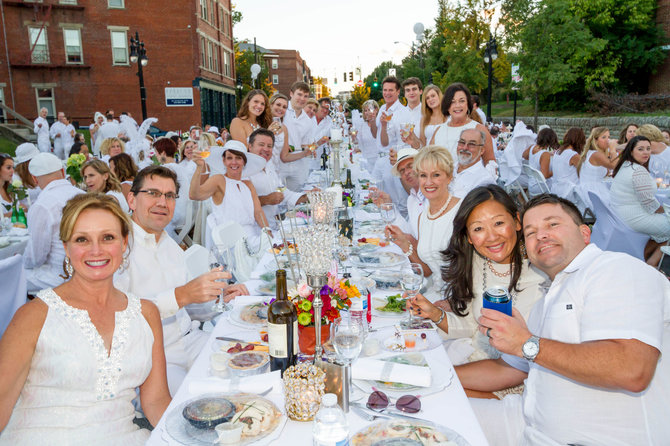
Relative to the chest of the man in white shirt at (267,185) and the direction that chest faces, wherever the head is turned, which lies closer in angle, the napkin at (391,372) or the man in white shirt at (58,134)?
the napkin

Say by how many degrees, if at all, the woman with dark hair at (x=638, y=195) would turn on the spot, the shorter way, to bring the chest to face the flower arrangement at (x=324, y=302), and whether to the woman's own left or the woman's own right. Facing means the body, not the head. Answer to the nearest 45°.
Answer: approximately 90° to the woman's own right

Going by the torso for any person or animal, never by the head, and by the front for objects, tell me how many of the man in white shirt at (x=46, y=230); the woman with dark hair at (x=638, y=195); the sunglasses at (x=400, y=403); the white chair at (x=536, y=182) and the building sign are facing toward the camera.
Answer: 2

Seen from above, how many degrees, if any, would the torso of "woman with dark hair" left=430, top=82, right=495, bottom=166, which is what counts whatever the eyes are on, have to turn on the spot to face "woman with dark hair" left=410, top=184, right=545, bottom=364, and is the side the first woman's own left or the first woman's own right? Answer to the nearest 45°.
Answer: approximately 45° to the first woman's own left

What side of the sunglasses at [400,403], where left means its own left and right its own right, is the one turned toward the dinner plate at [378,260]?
back

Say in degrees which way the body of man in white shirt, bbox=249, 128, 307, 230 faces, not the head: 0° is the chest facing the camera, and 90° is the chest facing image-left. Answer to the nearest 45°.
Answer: approximately 315°

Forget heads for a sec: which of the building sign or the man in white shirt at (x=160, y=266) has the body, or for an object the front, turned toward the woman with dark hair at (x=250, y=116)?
the building sign

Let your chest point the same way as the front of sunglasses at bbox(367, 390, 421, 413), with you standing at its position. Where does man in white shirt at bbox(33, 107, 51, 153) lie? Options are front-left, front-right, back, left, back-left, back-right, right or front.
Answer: back-right

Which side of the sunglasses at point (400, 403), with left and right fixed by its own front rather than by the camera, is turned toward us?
front

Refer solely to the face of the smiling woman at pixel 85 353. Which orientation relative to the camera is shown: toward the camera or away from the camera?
toward the camera

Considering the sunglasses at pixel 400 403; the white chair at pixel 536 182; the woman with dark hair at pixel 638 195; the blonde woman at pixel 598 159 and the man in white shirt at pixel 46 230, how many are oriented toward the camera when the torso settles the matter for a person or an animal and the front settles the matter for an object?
1

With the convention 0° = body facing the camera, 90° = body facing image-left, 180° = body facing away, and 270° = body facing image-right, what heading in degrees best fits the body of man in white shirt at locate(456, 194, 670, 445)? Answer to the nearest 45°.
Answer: approximately 45°
